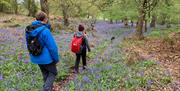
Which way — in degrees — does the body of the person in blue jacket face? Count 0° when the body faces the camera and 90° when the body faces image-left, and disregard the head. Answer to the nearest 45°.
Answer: approximately 225°
